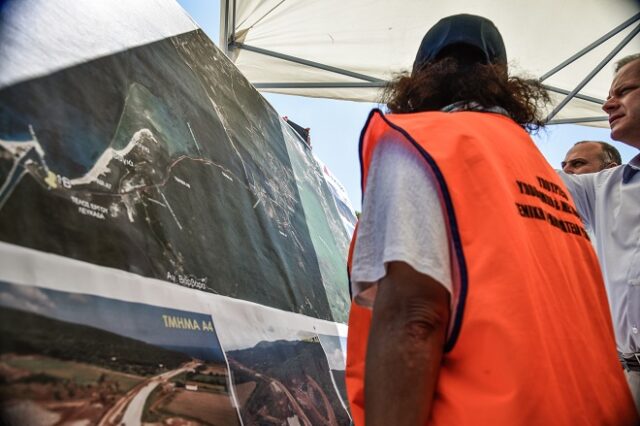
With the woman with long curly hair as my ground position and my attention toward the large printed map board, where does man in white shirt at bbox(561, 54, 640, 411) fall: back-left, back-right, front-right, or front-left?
back-right

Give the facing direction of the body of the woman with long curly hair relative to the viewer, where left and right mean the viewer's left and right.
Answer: facing away from the viewer and to the left of the viewer

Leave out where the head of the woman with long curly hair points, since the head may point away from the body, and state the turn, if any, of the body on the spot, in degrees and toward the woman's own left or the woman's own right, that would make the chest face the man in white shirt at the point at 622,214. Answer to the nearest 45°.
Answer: approximately 90° to the woman's own right
